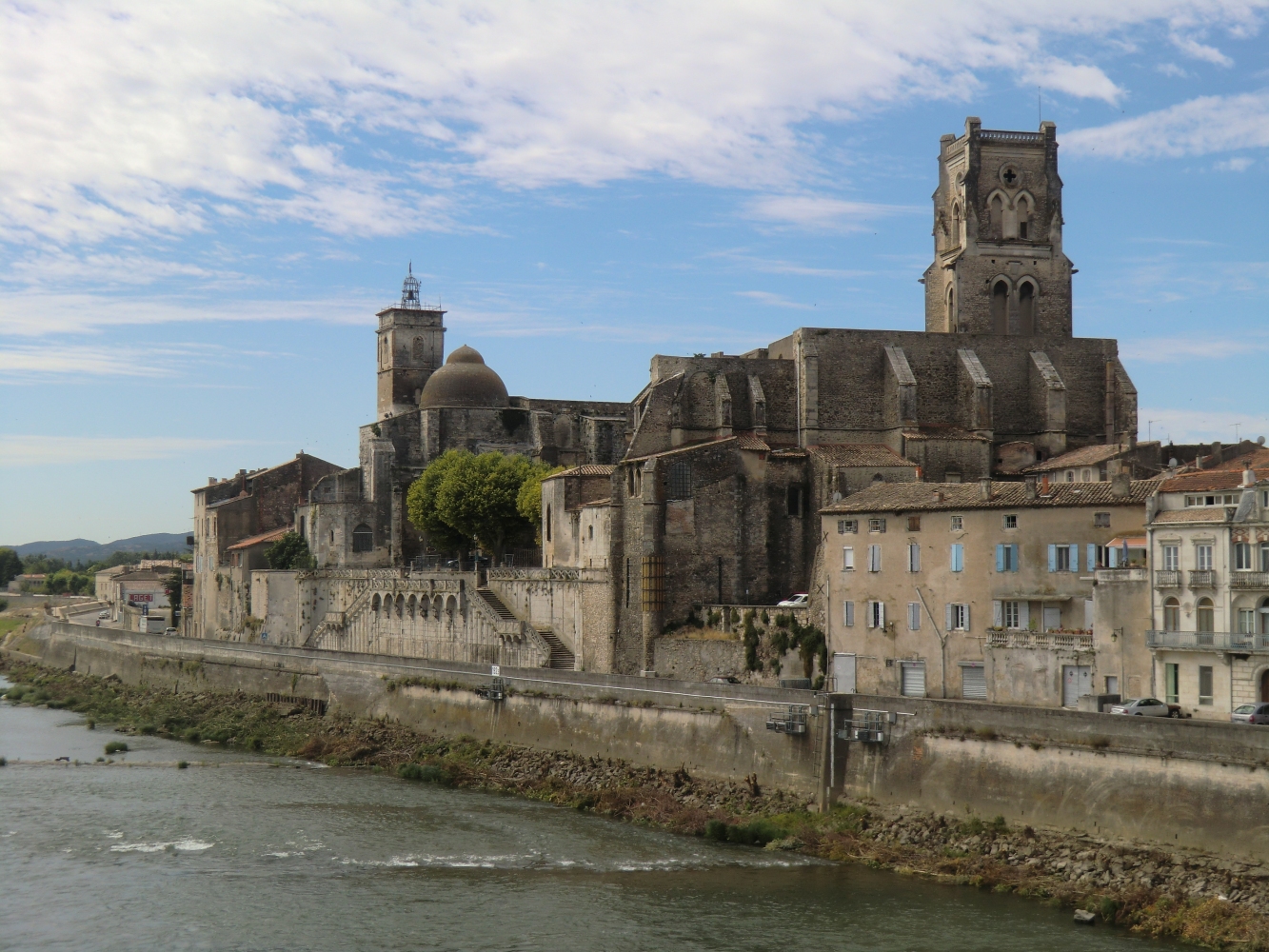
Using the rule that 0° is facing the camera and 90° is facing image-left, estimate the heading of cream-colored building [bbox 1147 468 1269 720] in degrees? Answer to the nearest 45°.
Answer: approximately 0°

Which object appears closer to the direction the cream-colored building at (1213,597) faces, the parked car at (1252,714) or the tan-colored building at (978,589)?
the parked car

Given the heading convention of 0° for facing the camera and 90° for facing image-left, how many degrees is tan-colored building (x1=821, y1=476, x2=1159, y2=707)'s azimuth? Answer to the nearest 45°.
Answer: approximately 0°

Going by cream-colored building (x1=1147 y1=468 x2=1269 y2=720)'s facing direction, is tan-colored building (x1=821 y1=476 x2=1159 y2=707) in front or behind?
behind

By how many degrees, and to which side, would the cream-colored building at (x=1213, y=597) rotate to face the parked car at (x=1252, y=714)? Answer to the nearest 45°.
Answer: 0° — it already faces it

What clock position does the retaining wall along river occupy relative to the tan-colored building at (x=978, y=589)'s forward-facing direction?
The retaining wall along river is roughly at 12 o'clock from the tan-colored building.

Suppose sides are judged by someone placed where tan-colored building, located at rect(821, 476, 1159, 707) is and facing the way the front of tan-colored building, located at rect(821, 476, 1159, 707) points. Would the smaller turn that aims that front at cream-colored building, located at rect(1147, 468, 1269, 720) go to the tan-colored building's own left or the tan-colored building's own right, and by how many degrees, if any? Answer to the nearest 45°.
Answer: approximately 45° to the tan-colored building's own left

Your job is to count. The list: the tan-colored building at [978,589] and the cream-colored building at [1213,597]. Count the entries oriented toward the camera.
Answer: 2
